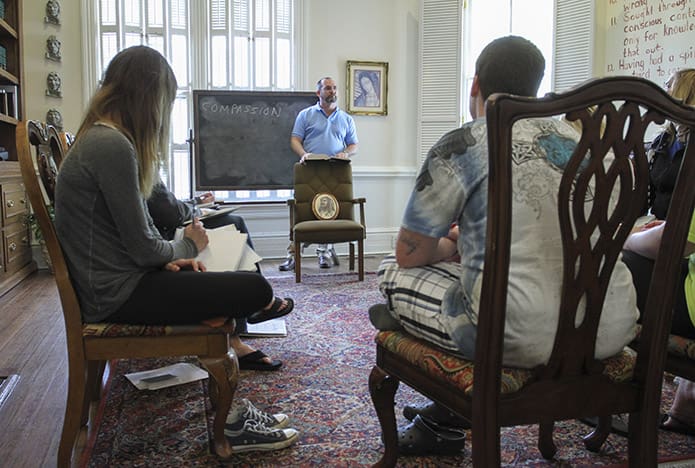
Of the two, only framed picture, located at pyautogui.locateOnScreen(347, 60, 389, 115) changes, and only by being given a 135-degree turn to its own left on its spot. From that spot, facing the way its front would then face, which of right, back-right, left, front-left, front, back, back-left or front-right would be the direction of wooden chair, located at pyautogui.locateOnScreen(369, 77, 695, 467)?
back-right

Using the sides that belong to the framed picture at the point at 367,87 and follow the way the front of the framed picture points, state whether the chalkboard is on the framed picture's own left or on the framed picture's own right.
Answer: on the framed picture's own right

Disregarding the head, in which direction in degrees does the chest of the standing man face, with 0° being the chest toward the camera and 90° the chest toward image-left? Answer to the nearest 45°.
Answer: approximately 0°

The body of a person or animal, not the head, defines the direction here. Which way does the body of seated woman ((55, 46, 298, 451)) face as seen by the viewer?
to the viewer's right

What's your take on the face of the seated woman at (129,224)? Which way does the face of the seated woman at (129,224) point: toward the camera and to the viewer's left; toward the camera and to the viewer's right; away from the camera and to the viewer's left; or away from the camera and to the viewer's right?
away from the camera and to the viewer's right

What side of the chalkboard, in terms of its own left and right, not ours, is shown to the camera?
front

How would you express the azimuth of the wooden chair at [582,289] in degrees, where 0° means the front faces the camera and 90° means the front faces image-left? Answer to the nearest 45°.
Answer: approximately 135°

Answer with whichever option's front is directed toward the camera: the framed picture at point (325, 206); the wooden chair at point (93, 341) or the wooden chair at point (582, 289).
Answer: the framed picture

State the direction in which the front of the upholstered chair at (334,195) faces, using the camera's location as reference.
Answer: facing the viewer

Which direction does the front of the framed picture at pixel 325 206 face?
toward the camera

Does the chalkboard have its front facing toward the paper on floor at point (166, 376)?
yes

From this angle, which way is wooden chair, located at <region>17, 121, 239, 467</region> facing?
to the viewer's right

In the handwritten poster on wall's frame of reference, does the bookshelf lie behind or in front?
in front
